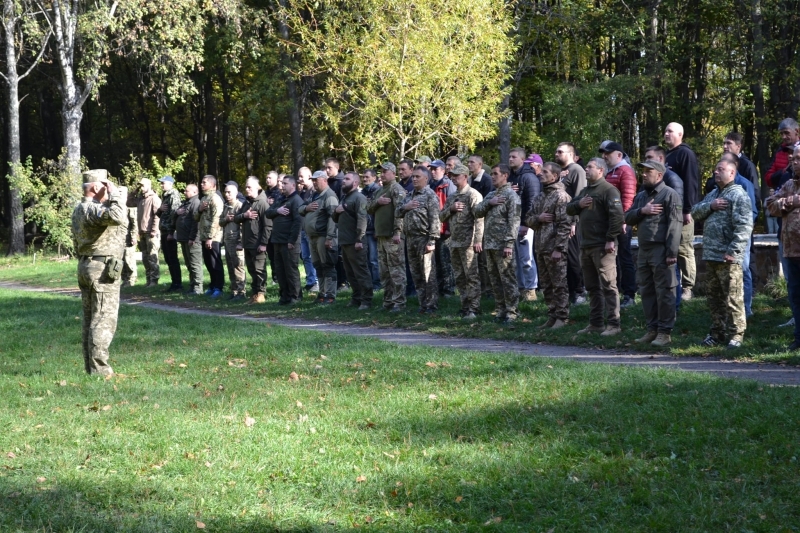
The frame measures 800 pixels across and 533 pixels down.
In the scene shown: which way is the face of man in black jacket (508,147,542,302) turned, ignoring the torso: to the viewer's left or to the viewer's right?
to the viewer's left

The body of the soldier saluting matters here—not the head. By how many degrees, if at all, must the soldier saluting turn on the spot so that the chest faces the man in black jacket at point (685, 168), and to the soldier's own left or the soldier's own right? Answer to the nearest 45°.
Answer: approximately 45° to the soldier's own right

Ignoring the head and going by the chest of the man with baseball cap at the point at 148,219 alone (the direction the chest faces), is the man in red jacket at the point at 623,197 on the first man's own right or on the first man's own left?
on the first man's own left

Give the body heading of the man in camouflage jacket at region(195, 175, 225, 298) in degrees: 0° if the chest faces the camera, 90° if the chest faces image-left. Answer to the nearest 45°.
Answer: approximately 45°

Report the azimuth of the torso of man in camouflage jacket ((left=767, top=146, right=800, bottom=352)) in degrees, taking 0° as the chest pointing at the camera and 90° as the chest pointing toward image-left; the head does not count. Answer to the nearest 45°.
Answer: approximately 45°

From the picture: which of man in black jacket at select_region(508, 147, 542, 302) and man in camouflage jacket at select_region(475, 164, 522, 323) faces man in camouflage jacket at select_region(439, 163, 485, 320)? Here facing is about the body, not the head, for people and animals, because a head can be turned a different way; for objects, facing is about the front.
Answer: the man in black jacket

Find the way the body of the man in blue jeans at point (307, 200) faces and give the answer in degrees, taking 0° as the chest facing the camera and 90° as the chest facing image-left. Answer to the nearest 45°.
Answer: approximately 45°

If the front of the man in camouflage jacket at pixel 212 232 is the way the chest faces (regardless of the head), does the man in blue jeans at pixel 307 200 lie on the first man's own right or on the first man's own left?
on the first man's own left

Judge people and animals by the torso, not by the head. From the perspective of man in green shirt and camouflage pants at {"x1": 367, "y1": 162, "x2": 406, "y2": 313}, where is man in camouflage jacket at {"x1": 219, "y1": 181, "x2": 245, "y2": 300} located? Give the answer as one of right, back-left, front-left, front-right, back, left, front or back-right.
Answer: right
